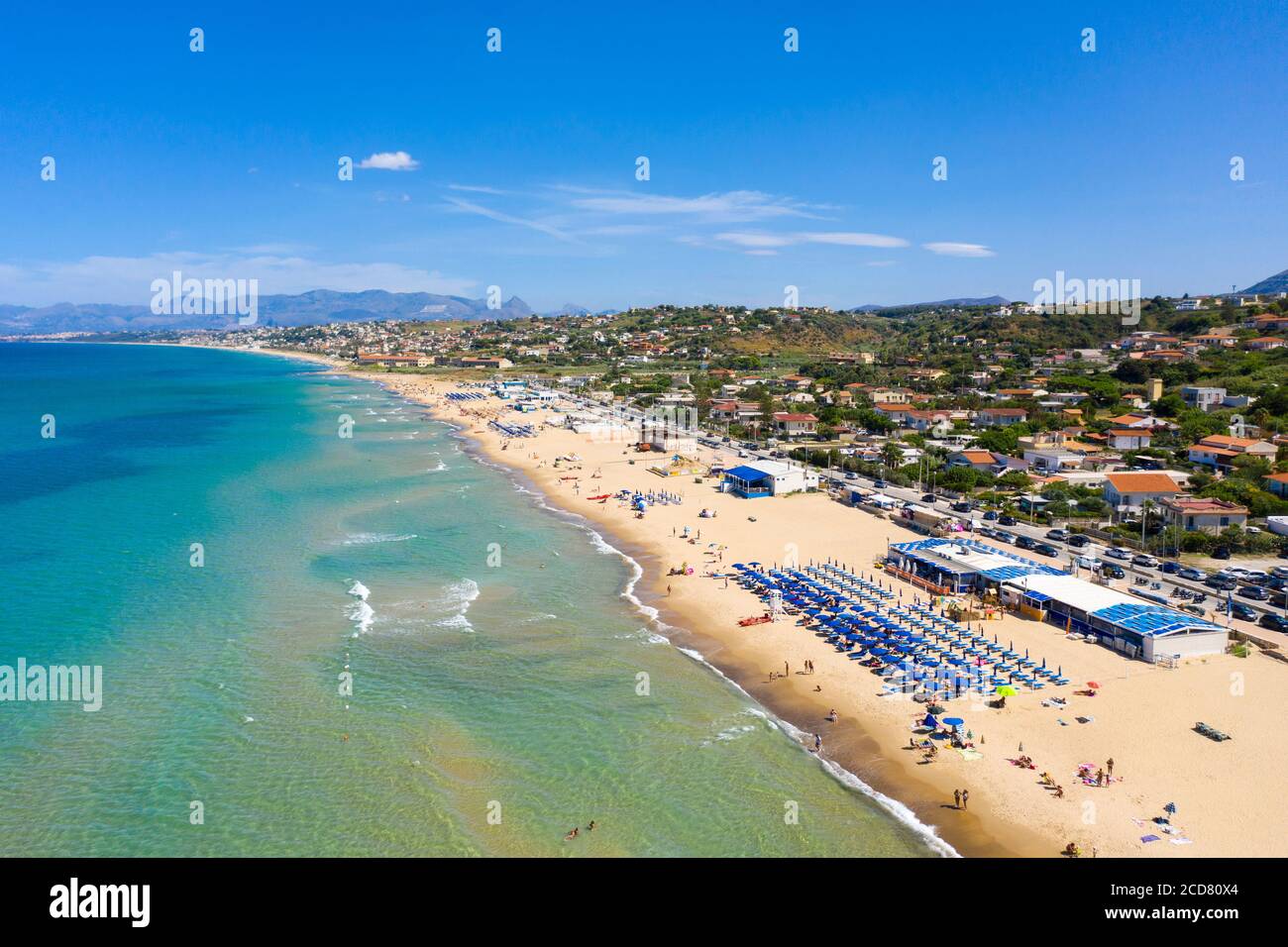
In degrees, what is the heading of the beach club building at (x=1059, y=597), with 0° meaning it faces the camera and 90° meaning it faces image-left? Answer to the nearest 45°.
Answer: approximately 45°

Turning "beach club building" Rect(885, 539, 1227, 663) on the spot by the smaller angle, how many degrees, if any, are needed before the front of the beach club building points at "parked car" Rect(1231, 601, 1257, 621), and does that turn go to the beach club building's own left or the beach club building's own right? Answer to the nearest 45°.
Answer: approximately 135° to the beach club building's own left
